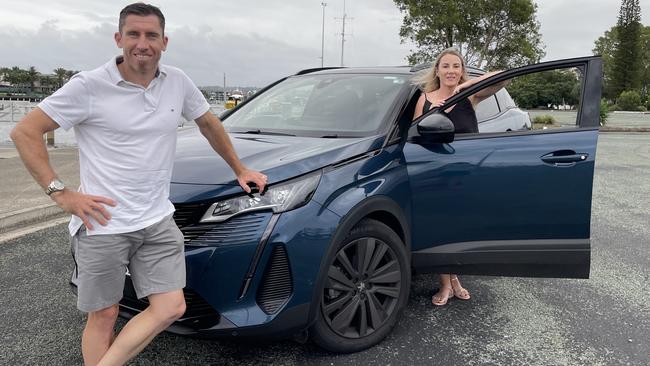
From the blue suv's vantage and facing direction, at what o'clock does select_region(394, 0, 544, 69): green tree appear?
The green tree is roughly at 5 o'clock from the blue suv.

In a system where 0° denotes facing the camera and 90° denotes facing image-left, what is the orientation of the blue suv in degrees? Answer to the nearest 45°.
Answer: approximately 45°

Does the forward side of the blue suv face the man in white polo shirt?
yes

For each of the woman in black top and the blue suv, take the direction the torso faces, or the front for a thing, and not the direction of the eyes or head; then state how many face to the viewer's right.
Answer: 0

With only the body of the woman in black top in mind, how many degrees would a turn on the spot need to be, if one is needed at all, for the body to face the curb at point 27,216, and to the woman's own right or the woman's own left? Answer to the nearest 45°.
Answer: approximately 90° to the woman's own right

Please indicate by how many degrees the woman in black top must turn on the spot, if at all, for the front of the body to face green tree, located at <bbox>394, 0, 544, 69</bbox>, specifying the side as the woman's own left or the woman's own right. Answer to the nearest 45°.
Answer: approximately 180°

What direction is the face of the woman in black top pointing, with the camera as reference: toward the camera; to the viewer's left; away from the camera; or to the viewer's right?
toward the camera

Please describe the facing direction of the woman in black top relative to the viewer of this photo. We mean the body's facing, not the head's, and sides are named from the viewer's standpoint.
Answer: facing the viewer

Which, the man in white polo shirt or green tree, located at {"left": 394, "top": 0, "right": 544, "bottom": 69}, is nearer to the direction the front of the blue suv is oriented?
the man in white polo shirt

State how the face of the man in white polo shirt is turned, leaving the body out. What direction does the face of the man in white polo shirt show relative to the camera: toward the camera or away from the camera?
toward the camera

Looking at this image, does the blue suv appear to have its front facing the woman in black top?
no

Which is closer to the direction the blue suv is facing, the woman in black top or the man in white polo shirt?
the man in white polo shirt
